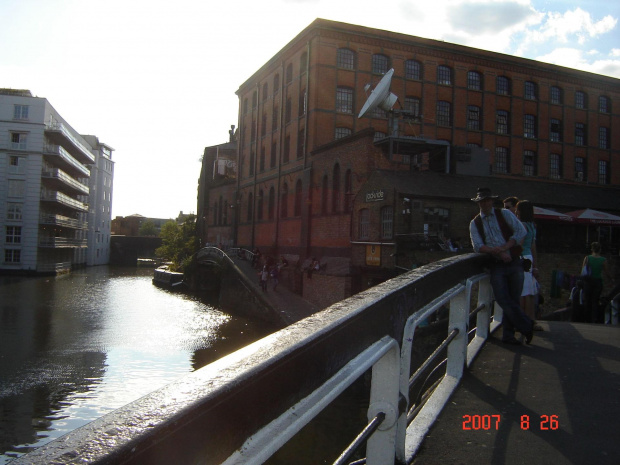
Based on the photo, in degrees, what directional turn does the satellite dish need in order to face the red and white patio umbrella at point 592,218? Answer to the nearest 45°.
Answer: approximately 180°

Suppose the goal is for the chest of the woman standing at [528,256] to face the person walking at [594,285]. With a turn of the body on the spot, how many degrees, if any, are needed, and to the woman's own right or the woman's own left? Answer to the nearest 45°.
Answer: approximately 90° to the woman's own left

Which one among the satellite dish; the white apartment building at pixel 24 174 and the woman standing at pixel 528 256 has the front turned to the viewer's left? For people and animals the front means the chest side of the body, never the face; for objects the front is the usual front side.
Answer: the satellite dish

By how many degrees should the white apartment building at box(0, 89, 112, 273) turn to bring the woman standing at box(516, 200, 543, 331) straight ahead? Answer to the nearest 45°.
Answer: approximately 45° to its right

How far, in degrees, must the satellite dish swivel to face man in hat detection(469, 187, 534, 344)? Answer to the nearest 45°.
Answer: approximately 90° to its left

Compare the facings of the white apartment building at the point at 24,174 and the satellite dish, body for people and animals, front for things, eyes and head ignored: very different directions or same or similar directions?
very different directions

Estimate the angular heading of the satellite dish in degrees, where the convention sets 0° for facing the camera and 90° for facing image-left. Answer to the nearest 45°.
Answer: approximately 90°

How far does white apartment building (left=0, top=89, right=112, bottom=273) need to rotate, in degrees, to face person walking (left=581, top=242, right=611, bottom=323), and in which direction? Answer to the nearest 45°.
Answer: approximately 45° to its right
